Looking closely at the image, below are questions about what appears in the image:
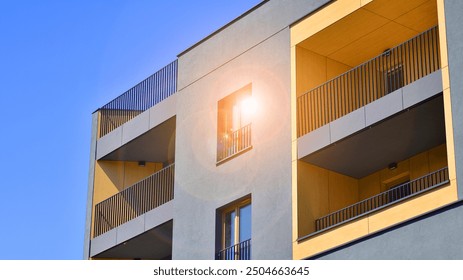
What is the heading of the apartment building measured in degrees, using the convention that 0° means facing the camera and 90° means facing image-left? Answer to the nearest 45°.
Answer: approximately 45°
